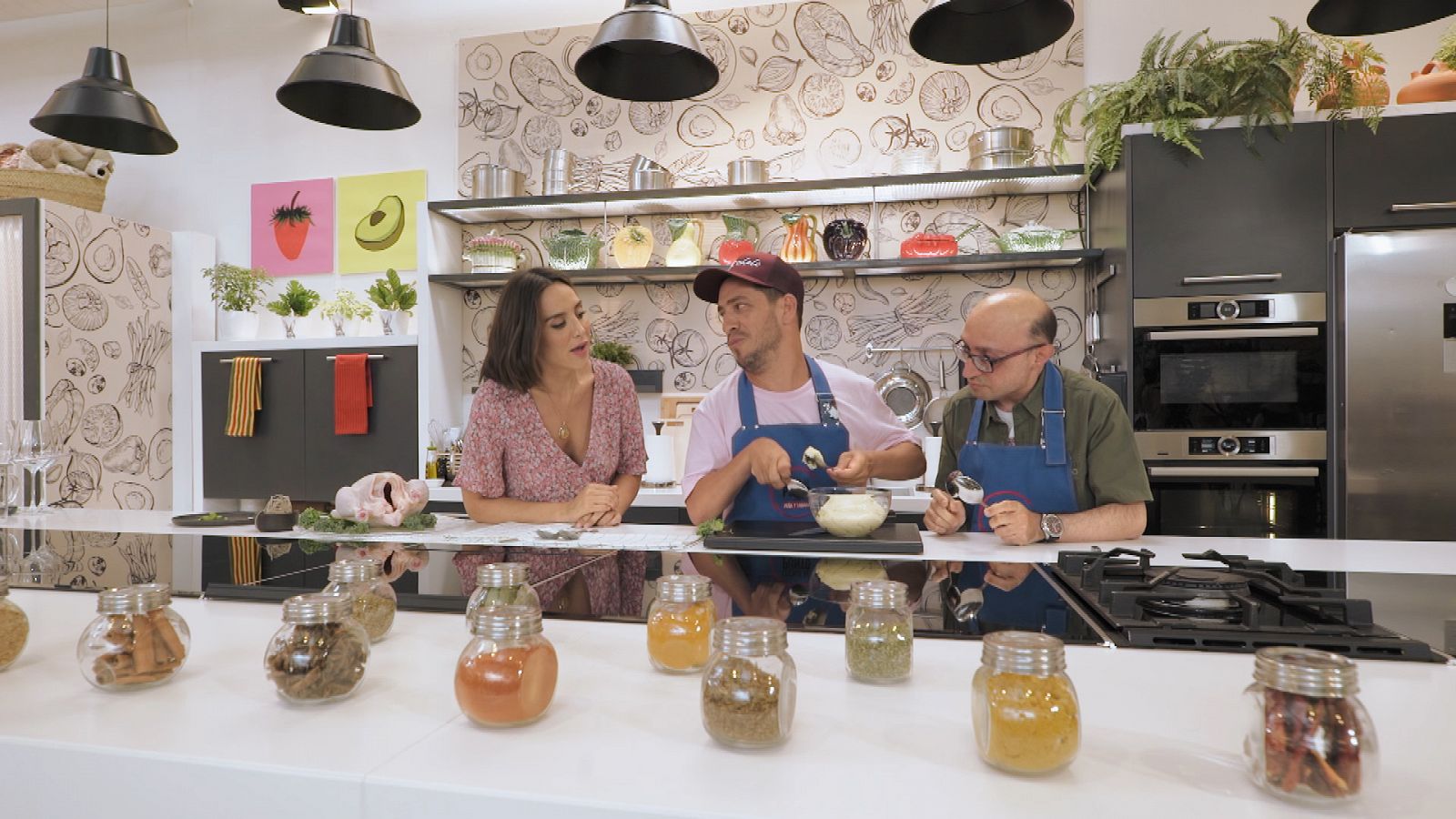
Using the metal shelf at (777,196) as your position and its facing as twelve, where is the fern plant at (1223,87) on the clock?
The fern plant is roughly at 10 o'clock from the metal shelf.

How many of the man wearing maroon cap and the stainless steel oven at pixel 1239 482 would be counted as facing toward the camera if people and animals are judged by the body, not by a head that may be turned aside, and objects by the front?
2

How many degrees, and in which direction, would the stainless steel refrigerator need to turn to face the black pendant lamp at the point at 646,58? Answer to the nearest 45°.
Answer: approximately 45° to its right

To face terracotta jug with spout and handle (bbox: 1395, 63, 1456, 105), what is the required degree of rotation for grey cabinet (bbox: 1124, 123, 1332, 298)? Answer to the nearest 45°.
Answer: approximately 135° to its left

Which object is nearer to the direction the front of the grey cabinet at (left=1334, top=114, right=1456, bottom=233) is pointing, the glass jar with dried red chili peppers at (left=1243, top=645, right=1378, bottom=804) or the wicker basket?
the glass jar with dried red chili peppers

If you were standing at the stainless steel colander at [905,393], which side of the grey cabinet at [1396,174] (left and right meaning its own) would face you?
right

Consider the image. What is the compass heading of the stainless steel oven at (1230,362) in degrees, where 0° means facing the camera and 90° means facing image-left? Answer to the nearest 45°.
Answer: approximately 0°

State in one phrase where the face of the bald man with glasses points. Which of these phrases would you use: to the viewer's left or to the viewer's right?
to the viewer's left

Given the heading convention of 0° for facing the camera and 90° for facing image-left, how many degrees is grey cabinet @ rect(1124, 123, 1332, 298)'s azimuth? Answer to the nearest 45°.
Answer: approximately 0°
